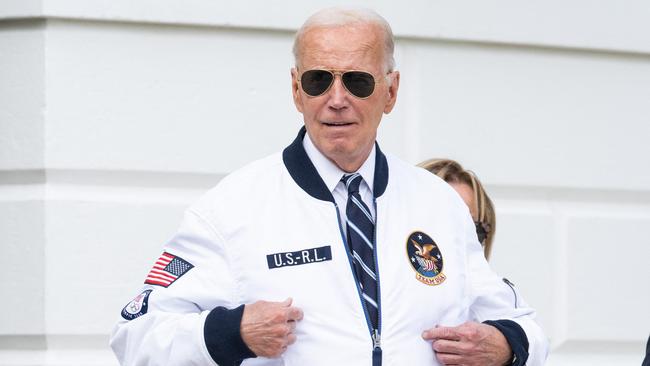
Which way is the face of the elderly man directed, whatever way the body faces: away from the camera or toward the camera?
toward the camera

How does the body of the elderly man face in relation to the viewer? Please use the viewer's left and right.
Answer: facing the viewer
